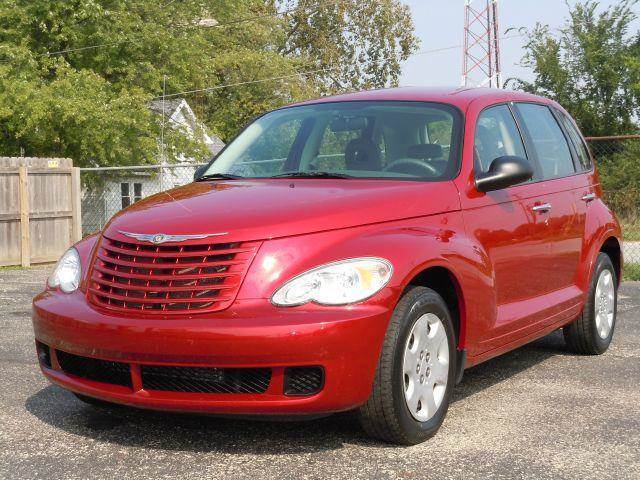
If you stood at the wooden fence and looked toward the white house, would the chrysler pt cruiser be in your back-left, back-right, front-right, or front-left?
back-right

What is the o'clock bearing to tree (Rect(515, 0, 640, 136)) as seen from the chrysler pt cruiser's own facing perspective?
The tree is roughly at 5 o'clock from the chrysler pt cruiser.

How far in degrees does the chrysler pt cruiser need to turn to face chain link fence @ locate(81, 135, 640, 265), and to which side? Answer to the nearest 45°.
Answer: approximately 135° to its right

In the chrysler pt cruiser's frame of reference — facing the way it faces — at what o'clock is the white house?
The white house is roughly at 4 o'clock from the chrysler pt cruiser.

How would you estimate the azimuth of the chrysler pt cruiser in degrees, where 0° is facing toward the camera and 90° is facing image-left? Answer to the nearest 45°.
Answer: approximately 45°

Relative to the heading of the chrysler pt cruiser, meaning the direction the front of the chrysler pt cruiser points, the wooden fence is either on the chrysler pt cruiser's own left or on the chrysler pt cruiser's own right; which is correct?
on the chrysler pt cruiser's own right

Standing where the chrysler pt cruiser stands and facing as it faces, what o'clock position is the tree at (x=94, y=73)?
The tree is roughly at 4 o'clock from the chrysler pt cruiser.
